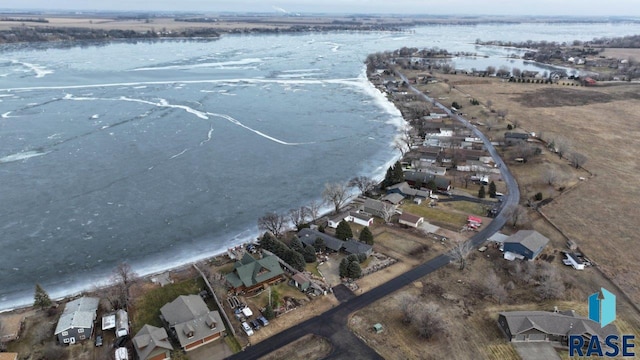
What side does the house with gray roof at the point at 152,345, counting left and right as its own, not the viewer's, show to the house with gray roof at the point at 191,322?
left

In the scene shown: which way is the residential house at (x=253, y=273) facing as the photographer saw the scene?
facing the viewer and to the right of the viewer

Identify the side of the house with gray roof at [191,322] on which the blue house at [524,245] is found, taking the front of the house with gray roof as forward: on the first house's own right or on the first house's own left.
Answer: on the first house's own left

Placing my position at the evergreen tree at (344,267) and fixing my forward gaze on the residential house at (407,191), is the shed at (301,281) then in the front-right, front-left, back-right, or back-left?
back-left

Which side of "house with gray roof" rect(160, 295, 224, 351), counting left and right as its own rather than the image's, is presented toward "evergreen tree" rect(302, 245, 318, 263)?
left

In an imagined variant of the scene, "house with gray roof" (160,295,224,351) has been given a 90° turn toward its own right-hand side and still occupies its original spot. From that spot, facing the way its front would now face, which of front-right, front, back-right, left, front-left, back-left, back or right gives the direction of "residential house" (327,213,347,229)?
back

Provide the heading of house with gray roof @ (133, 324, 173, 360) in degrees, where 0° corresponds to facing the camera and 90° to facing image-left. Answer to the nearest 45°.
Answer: approximately 315°

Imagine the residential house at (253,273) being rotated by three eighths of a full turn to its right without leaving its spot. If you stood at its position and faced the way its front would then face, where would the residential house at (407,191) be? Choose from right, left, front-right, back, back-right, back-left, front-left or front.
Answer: back-right

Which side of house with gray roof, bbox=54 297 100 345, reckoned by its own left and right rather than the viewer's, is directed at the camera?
front

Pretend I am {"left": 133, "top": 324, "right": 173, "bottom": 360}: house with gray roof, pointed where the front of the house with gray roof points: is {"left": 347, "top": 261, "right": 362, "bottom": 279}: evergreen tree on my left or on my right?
on my left
